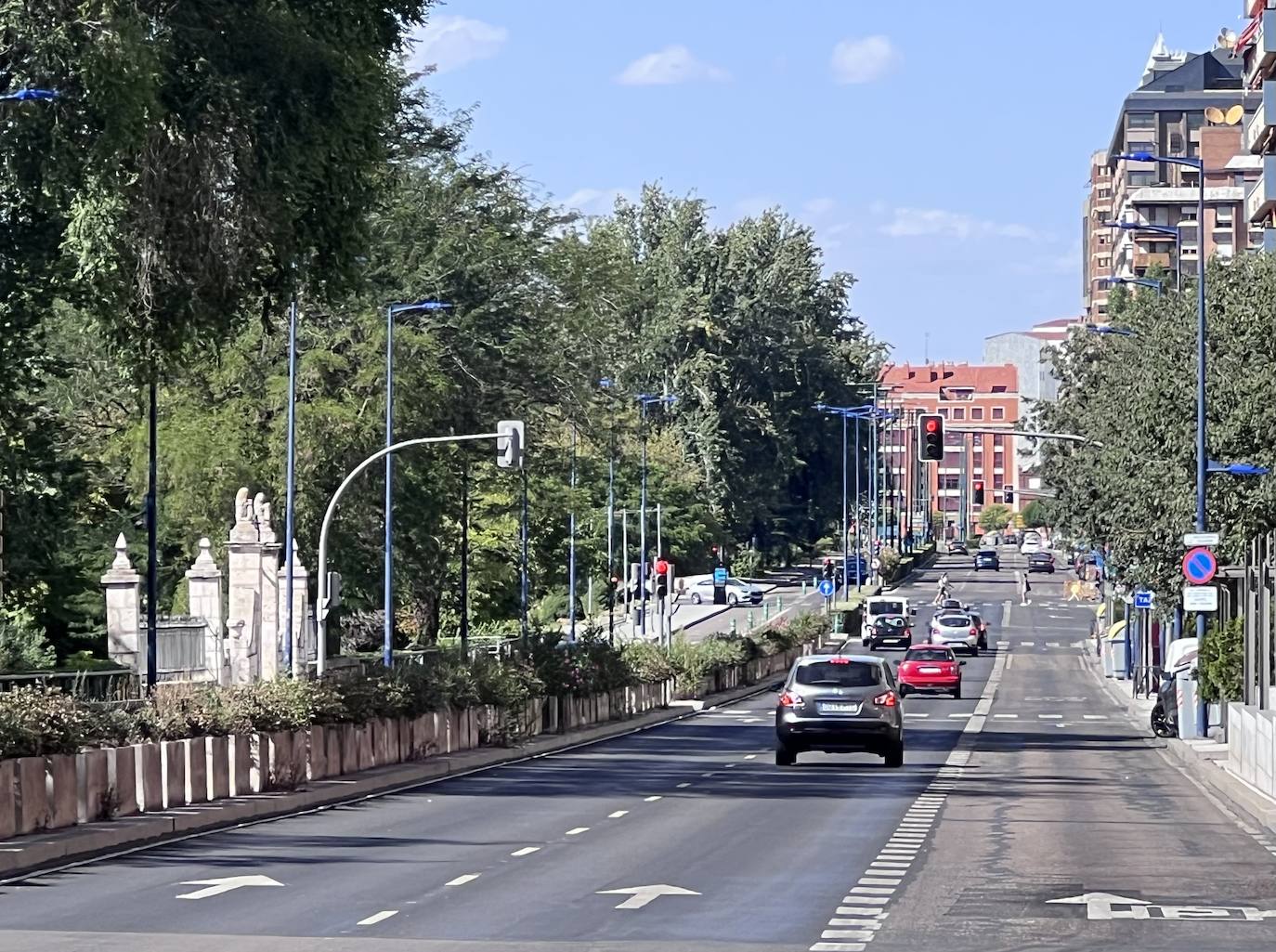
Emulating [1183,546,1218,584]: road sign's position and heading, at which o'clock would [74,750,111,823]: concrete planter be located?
The concrete planter is roughly at 1 o'clock from the road sign.

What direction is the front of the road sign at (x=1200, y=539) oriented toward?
toward the camera

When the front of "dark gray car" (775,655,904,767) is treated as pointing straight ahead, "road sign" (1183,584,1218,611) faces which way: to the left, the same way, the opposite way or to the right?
the opposite way

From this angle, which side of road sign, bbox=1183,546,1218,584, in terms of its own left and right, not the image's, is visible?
front

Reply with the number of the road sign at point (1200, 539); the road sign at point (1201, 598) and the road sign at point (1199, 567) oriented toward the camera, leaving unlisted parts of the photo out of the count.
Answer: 3

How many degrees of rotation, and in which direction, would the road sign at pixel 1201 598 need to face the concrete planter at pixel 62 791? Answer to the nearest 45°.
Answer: approximately 45° to its right

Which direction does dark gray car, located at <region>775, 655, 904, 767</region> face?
away from the camera

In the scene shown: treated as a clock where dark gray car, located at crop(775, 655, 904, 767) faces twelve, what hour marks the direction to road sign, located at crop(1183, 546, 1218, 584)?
The road sign is roughly at 2 o'clock from the dark gray car.
